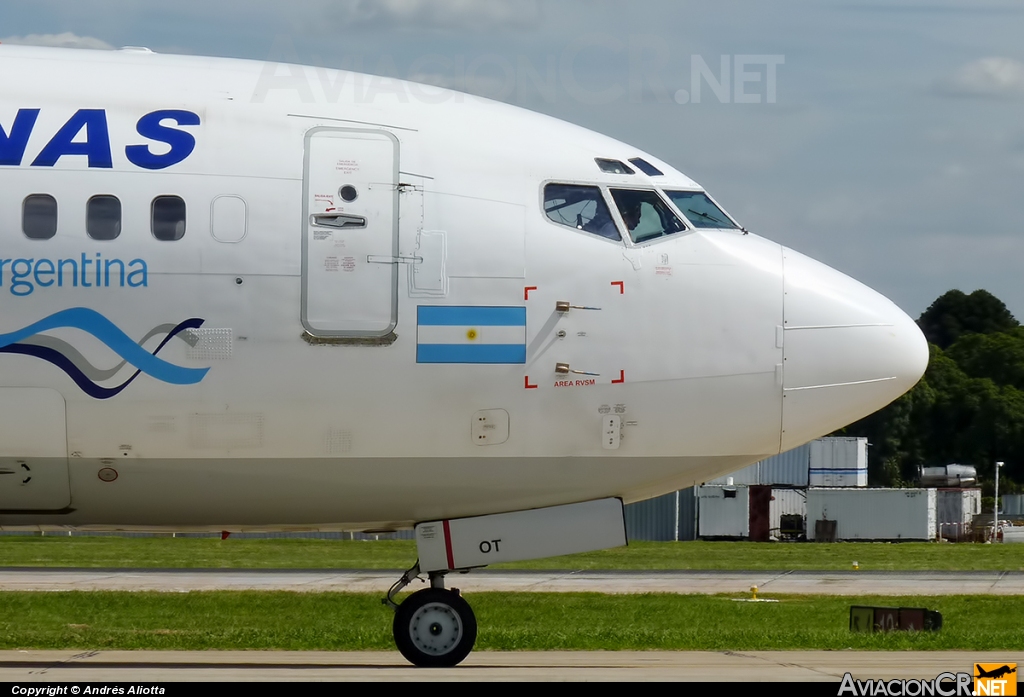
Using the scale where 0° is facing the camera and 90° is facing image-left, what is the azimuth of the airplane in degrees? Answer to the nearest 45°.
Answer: approximately 270°
